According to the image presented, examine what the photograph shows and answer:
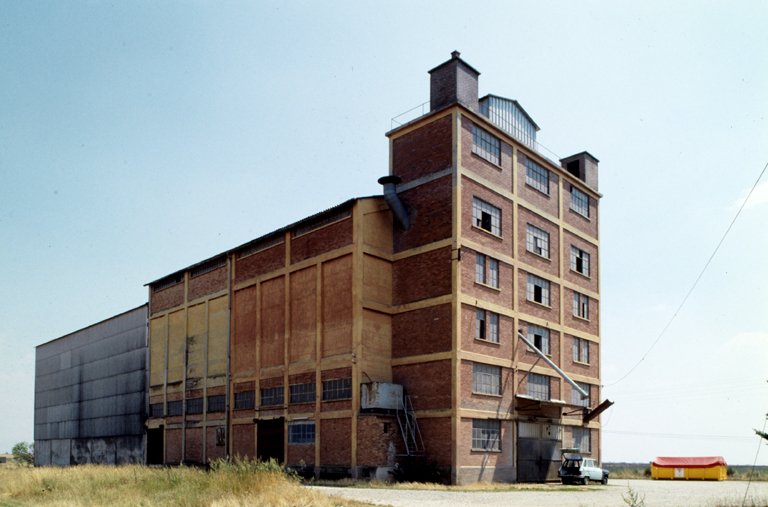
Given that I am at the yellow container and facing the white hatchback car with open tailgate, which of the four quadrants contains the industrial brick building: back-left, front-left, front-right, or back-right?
front-right

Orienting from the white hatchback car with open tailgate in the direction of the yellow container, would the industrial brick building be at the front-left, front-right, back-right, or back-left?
back-left
